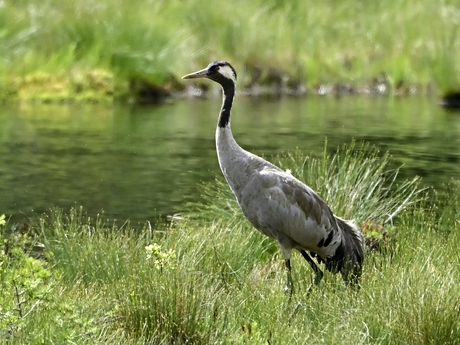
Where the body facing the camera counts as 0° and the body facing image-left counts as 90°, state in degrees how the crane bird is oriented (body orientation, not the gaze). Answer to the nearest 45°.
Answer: approximately 90°
